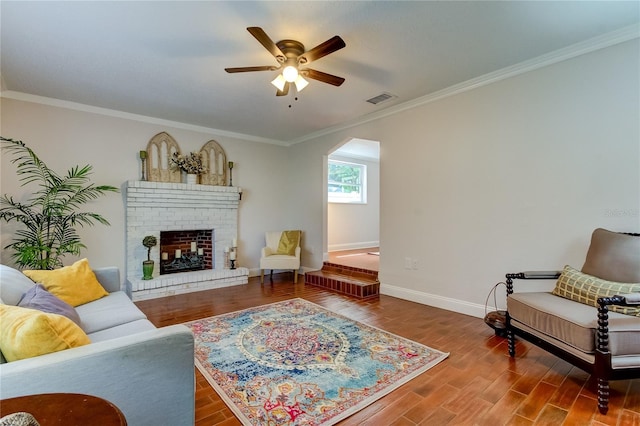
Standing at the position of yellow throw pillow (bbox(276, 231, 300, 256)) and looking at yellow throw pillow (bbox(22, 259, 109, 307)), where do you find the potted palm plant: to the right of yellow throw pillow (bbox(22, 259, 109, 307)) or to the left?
right

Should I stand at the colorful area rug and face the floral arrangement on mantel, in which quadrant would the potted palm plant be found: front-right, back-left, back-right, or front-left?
front-left

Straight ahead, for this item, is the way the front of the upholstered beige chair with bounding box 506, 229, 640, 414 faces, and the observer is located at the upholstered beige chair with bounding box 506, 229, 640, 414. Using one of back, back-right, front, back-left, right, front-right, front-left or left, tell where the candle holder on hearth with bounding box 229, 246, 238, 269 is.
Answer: front-right

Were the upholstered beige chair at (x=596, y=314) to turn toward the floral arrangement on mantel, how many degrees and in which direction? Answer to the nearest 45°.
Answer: approximately 45° to its right

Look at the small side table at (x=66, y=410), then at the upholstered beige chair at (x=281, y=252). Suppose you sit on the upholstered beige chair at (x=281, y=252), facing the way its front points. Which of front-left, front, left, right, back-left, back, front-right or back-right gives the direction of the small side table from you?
front

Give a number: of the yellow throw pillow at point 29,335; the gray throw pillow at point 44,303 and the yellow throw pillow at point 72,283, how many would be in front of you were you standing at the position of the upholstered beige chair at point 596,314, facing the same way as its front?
3

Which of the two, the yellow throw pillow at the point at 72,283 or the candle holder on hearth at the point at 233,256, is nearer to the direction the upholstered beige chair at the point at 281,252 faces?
the yellow throw pillow

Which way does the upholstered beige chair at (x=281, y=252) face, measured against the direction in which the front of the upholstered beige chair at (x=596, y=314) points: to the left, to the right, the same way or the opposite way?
to the left

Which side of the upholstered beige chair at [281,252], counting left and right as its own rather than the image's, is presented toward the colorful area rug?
front

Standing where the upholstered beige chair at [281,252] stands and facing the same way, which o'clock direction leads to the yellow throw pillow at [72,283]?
The yellow throw pillow is roughly at 1 o'clock from the upholstered beige chair.

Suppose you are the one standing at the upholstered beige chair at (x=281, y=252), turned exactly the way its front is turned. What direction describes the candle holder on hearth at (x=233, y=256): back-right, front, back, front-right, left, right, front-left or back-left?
right

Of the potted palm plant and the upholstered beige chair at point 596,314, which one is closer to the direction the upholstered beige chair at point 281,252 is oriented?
the upholstered beige chair

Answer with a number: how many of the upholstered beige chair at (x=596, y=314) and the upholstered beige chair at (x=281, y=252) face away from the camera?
0

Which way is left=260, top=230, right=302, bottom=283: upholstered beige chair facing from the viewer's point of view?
toward the camera

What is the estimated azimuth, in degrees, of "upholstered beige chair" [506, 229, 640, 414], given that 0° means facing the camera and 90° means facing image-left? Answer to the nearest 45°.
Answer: approximately 45°

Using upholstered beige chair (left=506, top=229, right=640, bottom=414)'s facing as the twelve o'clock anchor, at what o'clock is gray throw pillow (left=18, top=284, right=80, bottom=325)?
The gray throw pillow is roughly at 12 o'clock from the upholstered beige chair.
